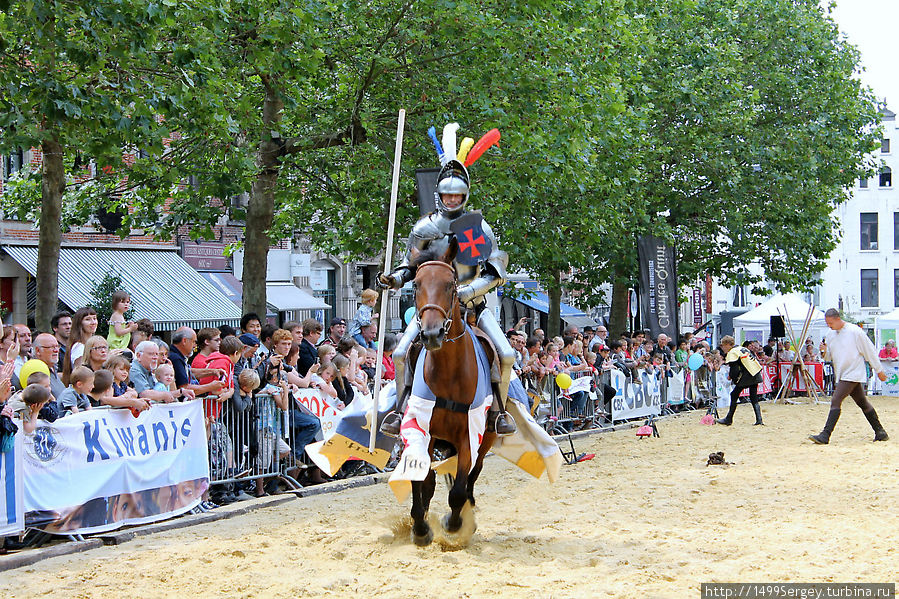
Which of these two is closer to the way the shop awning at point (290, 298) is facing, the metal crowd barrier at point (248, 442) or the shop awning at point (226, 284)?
the metal crowd barrier

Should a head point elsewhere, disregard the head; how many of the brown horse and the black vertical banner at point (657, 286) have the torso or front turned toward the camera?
2

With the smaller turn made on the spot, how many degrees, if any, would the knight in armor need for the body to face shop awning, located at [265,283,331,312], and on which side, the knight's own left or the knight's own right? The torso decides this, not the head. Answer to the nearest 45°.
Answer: approximately 180°

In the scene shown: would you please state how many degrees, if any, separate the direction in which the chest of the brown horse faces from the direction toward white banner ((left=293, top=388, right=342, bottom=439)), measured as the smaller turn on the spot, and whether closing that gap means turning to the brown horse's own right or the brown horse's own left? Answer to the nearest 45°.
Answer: approximately 180°

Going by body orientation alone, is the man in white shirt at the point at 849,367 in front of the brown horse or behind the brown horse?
behind

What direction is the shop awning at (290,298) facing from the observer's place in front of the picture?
facing the viewer and to the right of the viewer

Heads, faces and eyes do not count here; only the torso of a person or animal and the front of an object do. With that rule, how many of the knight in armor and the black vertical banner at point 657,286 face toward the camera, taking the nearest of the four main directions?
2

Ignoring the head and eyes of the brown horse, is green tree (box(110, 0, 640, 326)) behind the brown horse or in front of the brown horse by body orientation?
behind

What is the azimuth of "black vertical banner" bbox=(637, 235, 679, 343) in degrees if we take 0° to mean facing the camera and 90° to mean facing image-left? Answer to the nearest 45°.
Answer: approximately 0°

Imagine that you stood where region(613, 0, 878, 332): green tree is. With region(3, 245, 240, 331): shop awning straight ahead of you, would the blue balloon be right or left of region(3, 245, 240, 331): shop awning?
left

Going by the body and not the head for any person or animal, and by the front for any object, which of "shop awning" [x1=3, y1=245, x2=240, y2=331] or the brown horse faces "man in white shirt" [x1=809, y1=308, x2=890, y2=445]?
the shop awning

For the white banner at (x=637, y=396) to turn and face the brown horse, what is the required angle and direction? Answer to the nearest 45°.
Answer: approximately 45° to its right

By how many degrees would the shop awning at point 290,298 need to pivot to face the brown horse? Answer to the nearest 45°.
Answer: approximately 45° to its right

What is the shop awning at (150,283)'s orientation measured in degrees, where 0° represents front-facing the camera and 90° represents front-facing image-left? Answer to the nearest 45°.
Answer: approximately 315°

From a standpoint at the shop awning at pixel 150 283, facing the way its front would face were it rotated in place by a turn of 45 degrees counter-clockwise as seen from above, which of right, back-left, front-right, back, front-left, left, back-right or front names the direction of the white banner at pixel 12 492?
right

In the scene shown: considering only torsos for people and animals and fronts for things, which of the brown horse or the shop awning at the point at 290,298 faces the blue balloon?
the shop awning
